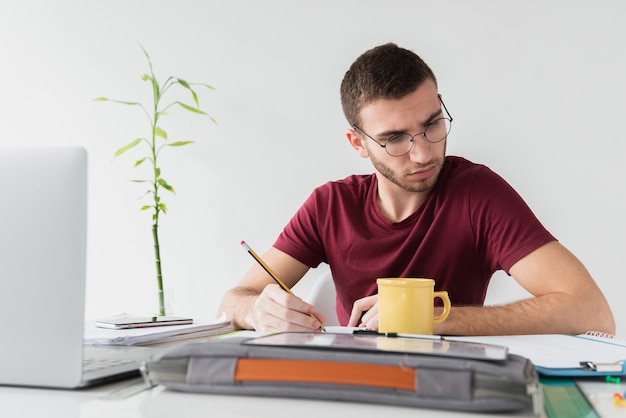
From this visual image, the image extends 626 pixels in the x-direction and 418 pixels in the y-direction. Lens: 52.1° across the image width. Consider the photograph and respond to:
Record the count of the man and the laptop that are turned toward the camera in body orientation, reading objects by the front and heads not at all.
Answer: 1

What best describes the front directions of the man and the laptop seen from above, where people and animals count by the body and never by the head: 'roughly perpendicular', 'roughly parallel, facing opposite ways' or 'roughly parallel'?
roughly parallel, facing opposite ways

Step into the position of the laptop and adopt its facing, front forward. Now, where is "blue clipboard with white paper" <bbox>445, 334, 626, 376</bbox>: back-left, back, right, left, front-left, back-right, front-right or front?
front-right

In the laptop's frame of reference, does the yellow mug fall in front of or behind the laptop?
in front

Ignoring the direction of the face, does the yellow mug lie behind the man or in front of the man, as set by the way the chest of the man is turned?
in front

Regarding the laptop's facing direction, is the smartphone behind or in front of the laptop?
in front

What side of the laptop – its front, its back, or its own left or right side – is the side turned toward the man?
front

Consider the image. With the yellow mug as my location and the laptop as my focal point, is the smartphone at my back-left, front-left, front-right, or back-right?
front-right

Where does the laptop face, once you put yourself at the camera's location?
facing away from the viewer and to the right of the viewer

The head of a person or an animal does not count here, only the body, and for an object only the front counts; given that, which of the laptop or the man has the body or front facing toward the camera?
the man

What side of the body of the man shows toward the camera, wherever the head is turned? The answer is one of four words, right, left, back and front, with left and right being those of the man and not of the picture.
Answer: front
